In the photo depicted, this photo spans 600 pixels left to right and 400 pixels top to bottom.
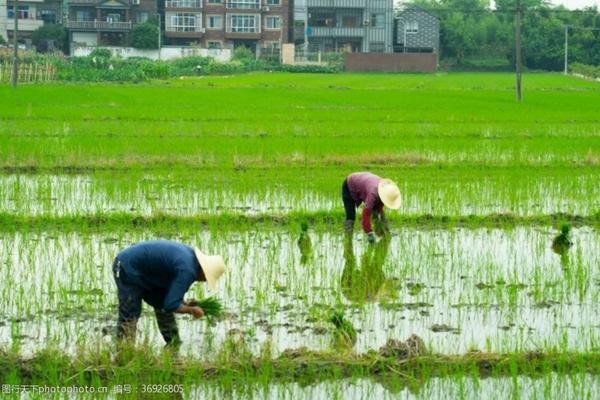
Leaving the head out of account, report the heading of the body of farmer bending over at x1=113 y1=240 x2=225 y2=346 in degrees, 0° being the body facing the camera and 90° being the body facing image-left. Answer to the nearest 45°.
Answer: approximately 270°

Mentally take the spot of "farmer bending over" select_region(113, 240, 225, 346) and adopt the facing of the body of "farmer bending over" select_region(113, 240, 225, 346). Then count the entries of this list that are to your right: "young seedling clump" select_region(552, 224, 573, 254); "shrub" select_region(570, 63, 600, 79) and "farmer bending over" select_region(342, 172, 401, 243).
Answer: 0

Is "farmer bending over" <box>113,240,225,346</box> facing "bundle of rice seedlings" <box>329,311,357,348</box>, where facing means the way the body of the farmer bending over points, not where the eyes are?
yes

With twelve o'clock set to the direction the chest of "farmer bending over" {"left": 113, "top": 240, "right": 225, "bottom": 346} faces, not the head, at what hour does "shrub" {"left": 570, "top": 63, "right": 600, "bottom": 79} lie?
The shrub is roughly at 10 o'clock from the farmer bending over.

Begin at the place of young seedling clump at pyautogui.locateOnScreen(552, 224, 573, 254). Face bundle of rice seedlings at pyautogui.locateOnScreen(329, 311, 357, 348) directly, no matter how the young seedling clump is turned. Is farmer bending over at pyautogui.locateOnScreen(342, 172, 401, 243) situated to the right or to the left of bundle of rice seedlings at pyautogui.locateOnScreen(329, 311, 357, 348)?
right

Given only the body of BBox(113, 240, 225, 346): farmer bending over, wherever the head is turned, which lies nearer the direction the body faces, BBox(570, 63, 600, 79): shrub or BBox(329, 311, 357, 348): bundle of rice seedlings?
the bundle of rice seedlings

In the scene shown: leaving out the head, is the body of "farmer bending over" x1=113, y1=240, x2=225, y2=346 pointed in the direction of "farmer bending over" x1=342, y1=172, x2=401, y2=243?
no

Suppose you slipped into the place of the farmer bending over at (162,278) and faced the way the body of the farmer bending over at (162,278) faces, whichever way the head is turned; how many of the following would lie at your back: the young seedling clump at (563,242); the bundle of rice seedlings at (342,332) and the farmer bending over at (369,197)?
0

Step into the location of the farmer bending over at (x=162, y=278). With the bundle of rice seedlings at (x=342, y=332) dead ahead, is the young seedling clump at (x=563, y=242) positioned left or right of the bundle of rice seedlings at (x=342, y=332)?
left

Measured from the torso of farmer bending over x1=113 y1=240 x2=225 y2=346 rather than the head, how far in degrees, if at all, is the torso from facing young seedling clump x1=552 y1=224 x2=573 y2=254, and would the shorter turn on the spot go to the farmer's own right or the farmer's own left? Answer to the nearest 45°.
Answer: approximately 45° to the farmer's own left
